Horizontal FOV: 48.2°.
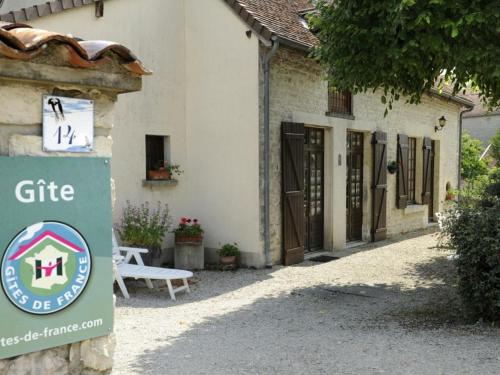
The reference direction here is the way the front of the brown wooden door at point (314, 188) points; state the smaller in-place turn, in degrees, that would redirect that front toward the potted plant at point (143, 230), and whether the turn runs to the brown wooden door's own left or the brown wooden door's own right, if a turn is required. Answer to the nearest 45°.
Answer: approximately 90° to the brown wooden door's own right

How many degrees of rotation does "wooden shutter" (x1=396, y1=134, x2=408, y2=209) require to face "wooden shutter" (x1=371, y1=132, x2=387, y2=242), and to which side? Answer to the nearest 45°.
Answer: approximately 45° to its right

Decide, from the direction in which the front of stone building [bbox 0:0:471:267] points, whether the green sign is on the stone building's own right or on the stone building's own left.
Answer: on the stone building's own right

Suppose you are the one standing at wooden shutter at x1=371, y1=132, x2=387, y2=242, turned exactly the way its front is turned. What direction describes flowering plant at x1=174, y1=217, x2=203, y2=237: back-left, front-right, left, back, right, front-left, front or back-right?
right

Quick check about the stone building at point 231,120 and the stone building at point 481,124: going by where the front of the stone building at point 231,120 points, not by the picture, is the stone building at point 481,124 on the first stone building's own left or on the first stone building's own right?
on the first stone building's own left

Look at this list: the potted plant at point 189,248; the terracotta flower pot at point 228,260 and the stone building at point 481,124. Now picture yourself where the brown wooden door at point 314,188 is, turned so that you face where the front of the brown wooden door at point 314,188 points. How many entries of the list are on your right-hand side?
2

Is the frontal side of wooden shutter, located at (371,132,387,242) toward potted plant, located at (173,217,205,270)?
no

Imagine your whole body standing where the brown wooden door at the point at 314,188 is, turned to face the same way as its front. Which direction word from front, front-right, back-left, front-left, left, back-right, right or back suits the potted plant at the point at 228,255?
right

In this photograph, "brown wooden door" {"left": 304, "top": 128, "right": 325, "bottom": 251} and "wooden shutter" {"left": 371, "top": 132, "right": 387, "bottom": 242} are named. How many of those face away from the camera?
0

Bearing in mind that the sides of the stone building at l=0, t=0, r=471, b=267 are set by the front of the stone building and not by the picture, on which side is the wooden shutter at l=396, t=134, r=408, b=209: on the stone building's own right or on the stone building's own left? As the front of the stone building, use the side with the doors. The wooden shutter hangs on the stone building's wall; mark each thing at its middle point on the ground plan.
on the stone building's own left

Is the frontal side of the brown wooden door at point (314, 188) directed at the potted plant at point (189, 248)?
no

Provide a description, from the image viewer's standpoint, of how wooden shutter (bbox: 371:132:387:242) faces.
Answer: facing the viewer and to the right of the viewer

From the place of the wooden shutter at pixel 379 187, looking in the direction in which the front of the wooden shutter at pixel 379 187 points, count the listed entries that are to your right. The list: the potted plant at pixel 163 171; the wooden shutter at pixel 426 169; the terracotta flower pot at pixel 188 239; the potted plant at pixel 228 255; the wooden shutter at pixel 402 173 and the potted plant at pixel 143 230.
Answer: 4

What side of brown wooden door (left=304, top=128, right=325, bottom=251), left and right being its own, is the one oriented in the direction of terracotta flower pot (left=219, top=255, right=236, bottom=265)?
right

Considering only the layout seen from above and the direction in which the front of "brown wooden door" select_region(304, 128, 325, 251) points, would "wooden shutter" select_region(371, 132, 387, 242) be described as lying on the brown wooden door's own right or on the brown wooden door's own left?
on the brown wooden door's own left

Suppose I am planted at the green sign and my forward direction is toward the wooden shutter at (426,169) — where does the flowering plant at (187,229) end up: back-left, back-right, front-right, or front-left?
front-left
